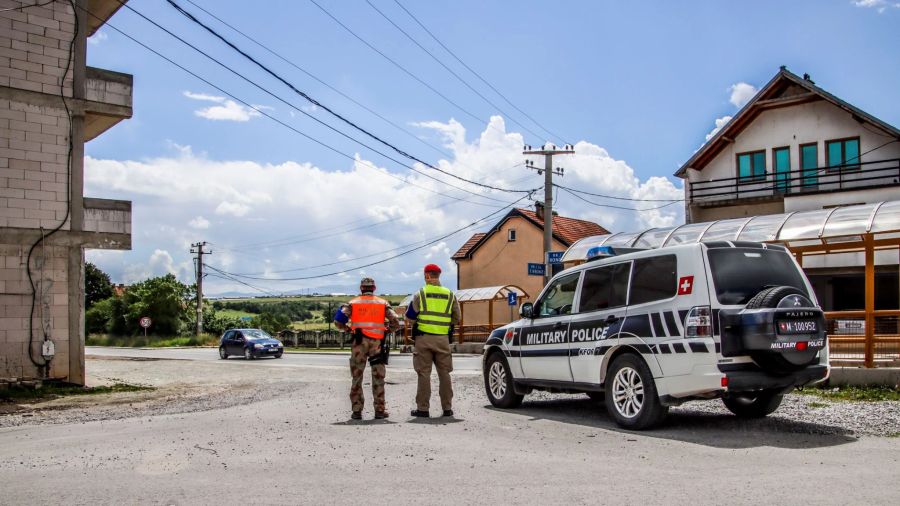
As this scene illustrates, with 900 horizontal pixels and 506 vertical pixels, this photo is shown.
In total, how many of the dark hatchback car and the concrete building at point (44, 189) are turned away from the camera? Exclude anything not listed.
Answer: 0

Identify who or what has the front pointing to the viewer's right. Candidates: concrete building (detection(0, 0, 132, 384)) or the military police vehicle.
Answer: the concrete building

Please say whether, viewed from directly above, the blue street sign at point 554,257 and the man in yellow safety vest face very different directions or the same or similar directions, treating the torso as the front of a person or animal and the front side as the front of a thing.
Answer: very different directions

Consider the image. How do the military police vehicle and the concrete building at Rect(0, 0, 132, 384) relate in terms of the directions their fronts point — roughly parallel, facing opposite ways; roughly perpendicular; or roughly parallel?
roughly perpendicular

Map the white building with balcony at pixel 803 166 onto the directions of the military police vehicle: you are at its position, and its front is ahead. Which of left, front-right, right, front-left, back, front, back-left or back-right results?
front-right

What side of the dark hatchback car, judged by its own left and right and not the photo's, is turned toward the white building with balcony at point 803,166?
front

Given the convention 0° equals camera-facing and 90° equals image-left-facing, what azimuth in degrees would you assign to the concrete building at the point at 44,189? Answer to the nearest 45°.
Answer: approximately 270°

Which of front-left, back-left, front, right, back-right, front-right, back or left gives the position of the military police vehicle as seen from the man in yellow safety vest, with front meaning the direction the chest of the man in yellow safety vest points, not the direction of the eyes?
back-right

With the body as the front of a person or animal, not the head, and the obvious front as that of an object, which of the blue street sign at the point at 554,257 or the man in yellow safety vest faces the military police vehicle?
the blue street sign

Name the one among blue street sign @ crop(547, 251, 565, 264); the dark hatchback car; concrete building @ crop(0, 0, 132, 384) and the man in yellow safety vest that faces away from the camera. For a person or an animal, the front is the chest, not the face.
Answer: the man in yellow safety vest

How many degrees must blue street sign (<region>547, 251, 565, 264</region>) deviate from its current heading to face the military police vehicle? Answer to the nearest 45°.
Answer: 0° — it already faces it

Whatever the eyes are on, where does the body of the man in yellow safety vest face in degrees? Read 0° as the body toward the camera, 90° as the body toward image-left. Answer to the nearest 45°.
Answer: approximately 180°

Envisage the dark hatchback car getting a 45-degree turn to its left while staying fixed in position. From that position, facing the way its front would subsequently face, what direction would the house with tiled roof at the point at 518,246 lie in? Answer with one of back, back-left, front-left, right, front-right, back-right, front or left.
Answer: front-left

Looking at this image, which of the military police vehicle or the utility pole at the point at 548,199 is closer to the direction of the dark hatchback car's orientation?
the utility pole

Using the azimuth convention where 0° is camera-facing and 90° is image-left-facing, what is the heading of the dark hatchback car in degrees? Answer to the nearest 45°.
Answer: approximately 315°

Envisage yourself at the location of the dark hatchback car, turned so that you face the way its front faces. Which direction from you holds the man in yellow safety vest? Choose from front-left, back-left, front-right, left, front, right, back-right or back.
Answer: front-right

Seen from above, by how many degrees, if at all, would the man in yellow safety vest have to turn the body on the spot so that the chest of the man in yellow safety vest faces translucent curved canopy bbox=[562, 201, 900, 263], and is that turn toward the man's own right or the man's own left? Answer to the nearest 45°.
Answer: approximately 45° to the man's own right
